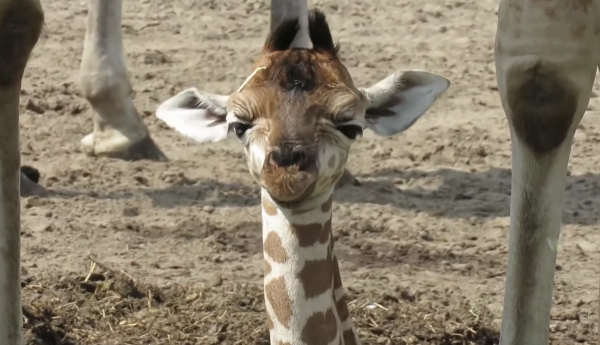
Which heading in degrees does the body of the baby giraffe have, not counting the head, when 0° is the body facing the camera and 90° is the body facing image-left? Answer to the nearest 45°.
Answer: approximately 0°
